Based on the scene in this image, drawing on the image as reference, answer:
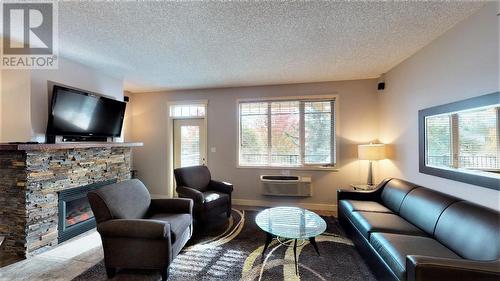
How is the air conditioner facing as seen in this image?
toward the camera

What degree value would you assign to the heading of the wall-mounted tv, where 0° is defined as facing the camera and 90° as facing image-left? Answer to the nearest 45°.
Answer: approximately 315°

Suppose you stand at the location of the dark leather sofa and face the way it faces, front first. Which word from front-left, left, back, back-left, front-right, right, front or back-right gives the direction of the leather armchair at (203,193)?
front-right

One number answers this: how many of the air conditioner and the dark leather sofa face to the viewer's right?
0

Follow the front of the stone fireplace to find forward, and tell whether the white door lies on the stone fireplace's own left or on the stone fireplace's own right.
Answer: on the stone fireplace's own left

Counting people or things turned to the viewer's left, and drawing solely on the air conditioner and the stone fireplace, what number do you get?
0

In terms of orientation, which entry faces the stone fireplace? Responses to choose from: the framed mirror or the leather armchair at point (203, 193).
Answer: the framed mirror

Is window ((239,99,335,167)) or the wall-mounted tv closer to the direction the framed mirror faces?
the wall-mounted tv

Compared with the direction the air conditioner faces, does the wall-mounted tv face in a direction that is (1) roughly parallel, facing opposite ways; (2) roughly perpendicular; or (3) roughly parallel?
roughly perpendicular

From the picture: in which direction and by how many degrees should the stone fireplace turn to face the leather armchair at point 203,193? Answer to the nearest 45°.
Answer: approximately 45° to its left

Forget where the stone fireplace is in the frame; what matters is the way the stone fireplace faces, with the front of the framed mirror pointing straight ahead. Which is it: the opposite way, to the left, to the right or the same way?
the opposite way

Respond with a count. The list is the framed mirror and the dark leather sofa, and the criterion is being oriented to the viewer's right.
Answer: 0

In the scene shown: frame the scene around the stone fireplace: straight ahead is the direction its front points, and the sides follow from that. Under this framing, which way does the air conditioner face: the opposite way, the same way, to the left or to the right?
to the right

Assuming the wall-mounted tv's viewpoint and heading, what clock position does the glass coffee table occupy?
The glass coffee table is roughly at 12 o'clock from the wall-mounted tv.

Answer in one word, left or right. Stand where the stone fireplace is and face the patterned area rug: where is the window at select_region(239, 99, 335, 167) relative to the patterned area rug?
left

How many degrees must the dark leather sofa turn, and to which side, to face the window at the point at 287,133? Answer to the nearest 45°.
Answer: approximately 90° to its right

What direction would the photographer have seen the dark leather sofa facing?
facing the viewer and to the left of the viewer

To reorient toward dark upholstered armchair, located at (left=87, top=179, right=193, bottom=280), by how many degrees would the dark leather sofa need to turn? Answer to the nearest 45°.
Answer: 0° — it already faces it

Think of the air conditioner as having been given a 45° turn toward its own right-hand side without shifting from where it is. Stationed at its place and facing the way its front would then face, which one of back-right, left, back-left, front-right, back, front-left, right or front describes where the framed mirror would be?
left

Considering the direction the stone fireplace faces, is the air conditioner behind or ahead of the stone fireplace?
ahead

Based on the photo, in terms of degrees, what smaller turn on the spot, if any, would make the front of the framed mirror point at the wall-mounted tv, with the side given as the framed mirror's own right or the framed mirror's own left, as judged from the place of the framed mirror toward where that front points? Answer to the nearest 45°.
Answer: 0° — it already faces it

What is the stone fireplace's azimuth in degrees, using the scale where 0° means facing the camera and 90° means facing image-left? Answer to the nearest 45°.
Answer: approximately 315°

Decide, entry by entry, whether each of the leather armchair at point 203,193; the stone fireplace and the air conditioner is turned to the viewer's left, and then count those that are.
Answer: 0
